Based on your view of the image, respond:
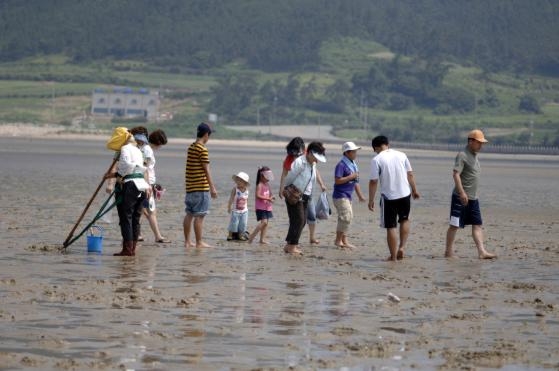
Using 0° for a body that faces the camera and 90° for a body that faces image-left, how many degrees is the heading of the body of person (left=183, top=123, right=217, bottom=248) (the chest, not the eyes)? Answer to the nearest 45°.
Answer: approximately 225°

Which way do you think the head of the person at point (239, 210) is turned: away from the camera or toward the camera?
toward the camera

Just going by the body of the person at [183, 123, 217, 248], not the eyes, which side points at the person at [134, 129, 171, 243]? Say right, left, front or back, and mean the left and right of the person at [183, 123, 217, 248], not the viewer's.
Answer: left
